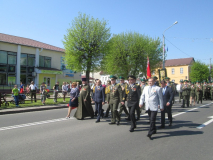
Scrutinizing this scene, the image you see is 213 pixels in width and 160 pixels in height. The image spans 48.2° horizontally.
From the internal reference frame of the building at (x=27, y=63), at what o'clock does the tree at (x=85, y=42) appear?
The tree is roughly at 12 o'clock from the building.

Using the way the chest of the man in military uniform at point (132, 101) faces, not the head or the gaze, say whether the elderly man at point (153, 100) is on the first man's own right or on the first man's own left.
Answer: on the first man's own left

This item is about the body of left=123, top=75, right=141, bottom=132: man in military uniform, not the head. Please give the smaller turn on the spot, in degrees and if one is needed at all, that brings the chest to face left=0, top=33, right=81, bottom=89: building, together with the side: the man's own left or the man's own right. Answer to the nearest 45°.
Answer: approximately 90° to the man's own right

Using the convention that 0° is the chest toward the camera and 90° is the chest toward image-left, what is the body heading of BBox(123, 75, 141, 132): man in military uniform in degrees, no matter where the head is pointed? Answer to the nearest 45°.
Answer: approximately 45°

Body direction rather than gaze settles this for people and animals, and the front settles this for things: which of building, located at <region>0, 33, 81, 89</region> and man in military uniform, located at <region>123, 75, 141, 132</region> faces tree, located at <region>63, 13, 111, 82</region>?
the building

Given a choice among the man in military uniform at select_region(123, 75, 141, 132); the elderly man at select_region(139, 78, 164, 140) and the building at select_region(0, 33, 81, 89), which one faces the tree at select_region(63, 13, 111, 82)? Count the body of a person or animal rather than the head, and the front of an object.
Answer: the building

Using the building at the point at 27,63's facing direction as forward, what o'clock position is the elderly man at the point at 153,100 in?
The elderly man is roughly at 1 o'clock from the building.

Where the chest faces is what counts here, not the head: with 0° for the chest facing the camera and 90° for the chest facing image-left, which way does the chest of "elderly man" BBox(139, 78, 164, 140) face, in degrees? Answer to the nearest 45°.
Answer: approximately 45°

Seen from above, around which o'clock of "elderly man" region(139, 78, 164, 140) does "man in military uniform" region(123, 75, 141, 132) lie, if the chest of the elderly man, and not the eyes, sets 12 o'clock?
The man in military uniform is roughly at 3 o'clock from the elderly man.

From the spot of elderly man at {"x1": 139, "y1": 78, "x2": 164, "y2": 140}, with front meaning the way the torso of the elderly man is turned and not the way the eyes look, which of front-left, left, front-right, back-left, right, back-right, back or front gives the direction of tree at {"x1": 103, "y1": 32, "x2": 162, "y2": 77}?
back-right
